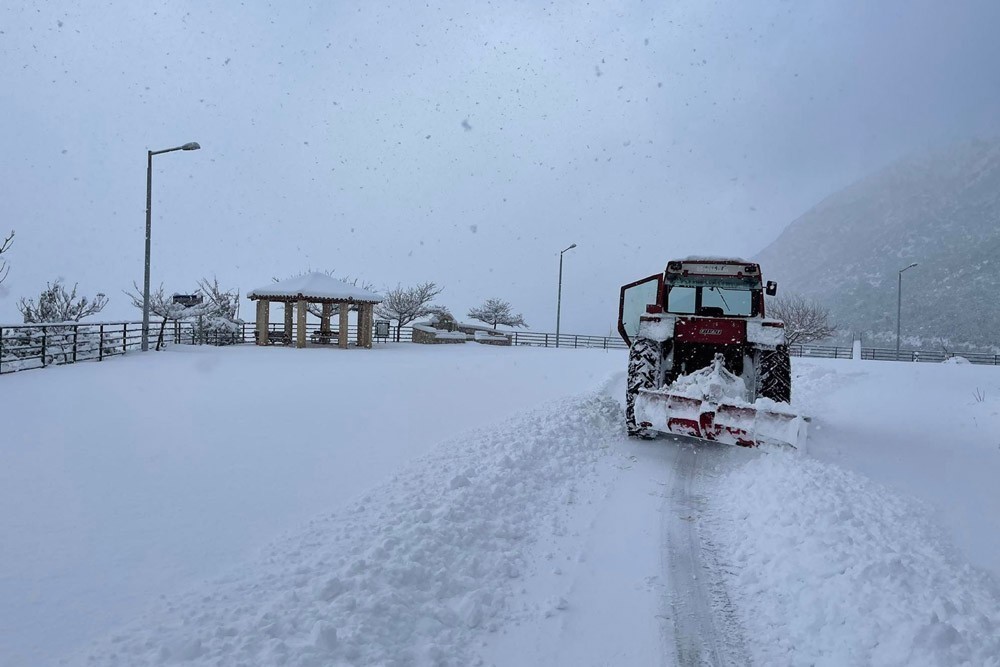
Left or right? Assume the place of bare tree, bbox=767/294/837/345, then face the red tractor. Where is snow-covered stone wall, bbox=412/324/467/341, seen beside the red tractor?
right

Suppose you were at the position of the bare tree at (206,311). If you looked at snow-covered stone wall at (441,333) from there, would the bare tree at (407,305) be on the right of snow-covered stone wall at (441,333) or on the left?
left

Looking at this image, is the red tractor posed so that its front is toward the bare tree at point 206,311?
no

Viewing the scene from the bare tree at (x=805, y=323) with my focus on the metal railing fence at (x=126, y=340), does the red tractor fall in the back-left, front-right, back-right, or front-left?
front-left

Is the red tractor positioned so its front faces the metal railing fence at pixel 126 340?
no

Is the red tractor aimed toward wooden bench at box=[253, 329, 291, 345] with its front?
no
